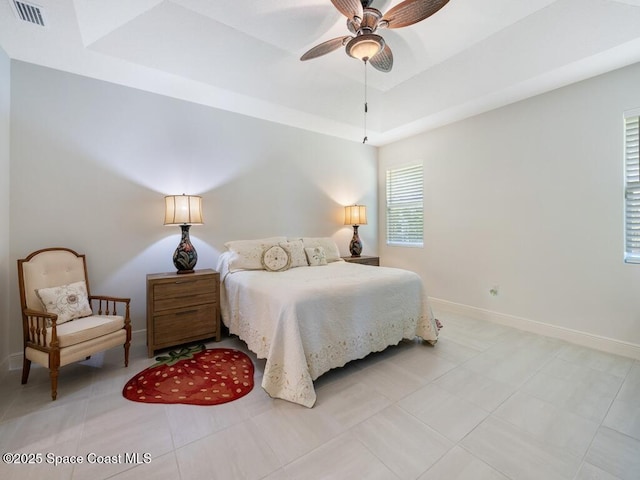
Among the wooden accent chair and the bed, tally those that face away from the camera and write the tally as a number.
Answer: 0

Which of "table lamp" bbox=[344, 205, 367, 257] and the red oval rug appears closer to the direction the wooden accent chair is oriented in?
the red oval rug

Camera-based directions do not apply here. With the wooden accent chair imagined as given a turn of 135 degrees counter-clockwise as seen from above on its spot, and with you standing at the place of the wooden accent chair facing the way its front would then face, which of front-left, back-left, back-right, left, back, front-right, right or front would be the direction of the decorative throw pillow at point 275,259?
right

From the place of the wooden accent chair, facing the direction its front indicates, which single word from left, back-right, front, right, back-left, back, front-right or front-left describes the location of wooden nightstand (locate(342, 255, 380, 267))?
front-left

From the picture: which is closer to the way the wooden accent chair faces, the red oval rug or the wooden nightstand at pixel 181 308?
the red oval rug

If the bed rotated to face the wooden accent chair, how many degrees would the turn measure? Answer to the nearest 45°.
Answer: approximately 135° to its right

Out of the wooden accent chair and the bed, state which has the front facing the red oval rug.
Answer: the wooden accent chair

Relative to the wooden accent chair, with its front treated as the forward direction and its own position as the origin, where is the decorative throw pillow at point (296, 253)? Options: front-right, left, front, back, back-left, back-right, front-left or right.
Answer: front-left

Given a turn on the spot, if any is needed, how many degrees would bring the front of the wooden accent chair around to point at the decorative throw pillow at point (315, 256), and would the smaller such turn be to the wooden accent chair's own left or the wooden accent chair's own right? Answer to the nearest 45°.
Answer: approximately 45° to the wooden accent chair's own left

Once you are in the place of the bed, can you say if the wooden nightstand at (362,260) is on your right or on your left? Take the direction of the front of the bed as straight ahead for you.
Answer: on your left

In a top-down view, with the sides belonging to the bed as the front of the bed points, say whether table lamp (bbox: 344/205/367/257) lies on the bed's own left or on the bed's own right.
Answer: on the bed's own left

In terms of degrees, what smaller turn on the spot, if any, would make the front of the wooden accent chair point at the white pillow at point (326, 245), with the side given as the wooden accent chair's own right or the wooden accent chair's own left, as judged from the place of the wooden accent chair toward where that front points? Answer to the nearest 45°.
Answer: approximately 45° to the wooden accent chair's own left

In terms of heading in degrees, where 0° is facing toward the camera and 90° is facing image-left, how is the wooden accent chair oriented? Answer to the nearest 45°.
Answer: approximately 315°

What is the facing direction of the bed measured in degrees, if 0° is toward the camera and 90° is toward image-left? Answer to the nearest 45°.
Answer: approximately 315°
